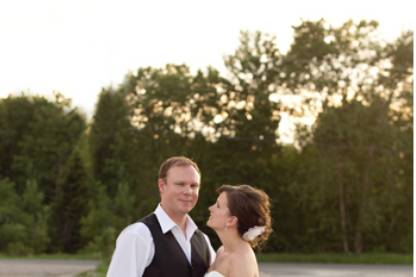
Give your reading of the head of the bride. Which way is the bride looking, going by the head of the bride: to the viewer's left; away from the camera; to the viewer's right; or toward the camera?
to the viewer's left

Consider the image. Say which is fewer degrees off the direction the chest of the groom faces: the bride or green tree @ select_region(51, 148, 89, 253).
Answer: the bride

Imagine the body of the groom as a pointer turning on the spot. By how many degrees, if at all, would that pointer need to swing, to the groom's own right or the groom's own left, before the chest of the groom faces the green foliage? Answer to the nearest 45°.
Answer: approximately 135° to the groom's own left

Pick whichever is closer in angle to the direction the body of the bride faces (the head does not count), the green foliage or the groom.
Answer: the groom

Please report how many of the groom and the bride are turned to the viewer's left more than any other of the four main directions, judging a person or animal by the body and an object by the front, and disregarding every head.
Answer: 1

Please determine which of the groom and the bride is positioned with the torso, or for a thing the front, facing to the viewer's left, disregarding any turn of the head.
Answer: the bride

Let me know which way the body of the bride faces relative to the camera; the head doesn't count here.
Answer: to the viewer's left

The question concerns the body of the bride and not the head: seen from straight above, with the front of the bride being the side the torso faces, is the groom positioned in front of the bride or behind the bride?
in front
